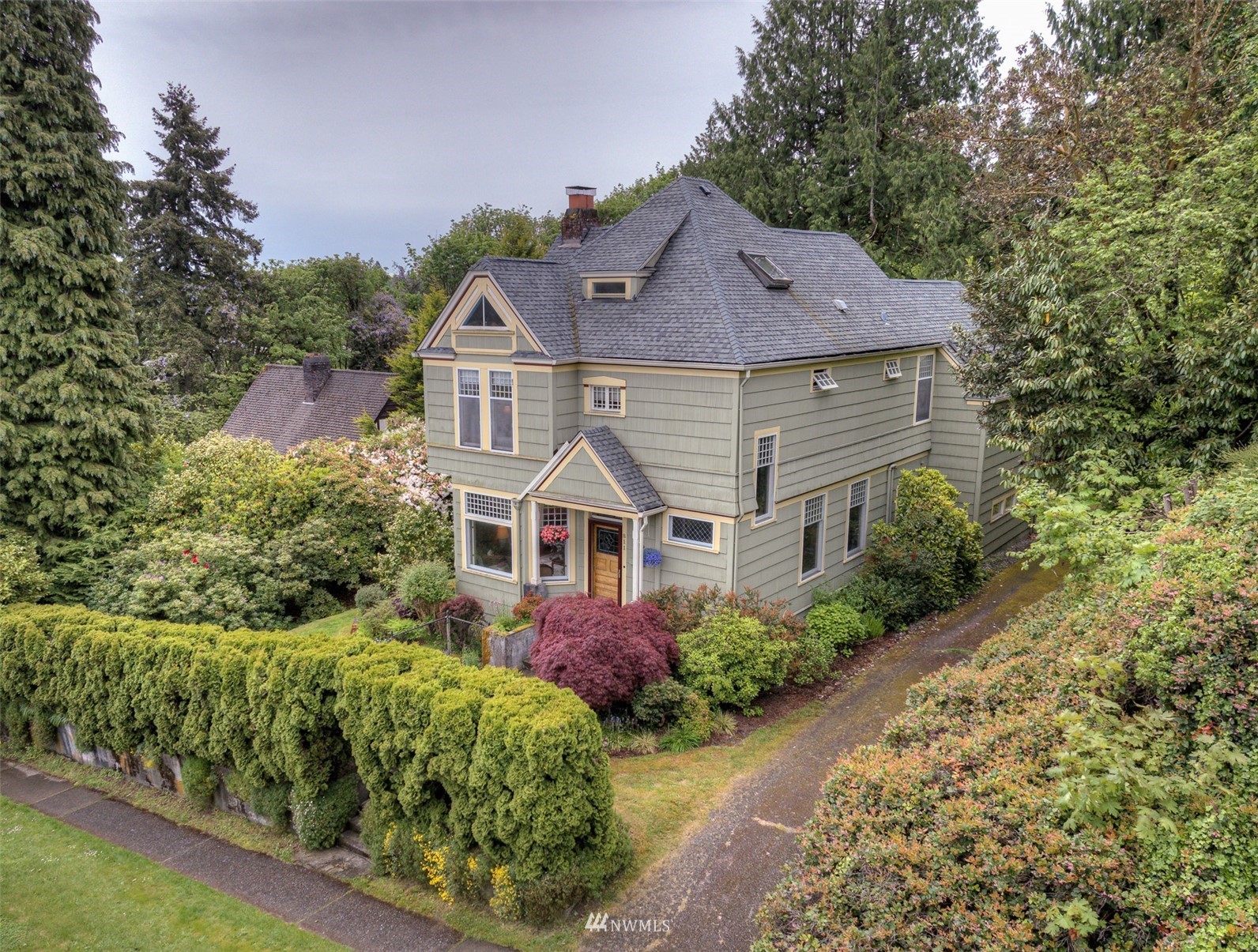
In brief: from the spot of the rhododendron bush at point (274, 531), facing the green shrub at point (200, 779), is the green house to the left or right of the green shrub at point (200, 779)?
left

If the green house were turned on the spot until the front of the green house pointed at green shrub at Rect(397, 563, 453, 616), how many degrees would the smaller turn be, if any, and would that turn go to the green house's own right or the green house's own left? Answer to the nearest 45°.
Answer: approximately 45° to the green house's own right

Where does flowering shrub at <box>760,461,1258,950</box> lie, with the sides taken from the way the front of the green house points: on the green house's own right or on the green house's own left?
on the green house's own left

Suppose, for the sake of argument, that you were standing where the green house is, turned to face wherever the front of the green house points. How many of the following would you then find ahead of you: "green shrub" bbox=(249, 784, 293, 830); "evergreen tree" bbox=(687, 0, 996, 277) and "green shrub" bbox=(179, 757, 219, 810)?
2

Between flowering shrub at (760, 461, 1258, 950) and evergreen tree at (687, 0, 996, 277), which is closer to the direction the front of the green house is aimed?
the flowering shrub

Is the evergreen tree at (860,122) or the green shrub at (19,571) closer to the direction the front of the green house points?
the green shrub

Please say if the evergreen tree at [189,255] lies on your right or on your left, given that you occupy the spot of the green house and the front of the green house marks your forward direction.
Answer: on your right

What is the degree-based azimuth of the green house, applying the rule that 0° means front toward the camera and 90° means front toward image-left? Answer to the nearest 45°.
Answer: approximately 45°

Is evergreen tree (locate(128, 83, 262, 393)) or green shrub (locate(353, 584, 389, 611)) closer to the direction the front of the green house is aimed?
the green shrub

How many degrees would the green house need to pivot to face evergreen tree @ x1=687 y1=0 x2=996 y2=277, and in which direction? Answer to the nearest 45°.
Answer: approximately 135° to its right
